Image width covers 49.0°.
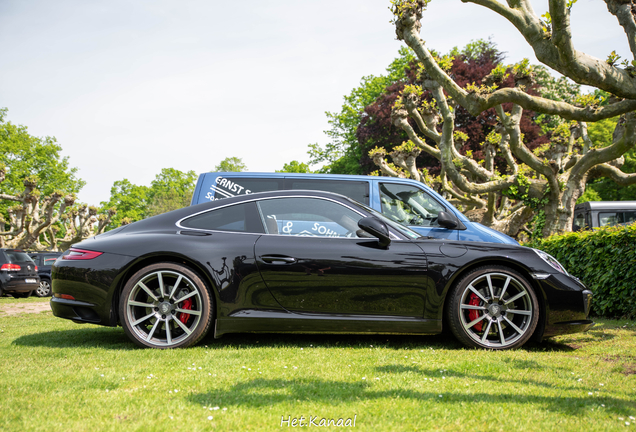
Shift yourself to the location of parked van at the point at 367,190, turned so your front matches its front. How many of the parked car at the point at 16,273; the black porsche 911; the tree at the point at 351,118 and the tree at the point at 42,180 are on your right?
1

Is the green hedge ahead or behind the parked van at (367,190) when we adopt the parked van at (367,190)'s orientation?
ahead

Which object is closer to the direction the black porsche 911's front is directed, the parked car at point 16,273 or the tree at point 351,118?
the tree

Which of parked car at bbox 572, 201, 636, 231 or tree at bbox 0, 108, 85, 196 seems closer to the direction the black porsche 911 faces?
the parked car

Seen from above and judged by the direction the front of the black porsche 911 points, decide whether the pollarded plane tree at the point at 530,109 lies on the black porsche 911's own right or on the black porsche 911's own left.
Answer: on the black porsche 911's own left

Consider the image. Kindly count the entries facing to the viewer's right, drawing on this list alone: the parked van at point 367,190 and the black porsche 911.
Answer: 2

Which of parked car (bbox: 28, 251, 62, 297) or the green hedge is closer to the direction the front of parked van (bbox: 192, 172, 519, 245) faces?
the green hedge

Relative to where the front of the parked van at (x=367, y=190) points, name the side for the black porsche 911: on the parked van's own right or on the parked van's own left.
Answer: on the parked van's own right

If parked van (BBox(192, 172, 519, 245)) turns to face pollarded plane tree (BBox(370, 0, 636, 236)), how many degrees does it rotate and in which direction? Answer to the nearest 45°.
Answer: approximately 45° to its left

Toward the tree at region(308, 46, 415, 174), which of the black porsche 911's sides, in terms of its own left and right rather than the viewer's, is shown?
left

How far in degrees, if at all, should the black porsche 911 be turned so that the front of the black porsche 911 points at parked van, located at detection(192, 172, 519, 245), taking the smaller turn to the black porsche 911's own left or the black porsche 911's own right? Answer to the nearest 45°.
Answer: approximately 90° to the black porsche 911's own left

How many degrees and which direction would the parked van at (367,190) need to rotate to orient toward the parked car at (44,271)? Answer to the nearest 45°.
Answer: approximately 135° to its left

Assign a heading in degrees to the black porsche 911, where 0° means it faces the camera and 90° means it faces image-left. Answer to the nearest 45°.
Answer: approximately 270°

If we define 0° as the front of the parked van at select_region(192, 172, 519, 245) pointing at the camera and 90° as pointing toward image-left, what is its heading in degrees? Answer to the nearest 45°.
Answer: approximately 270°
